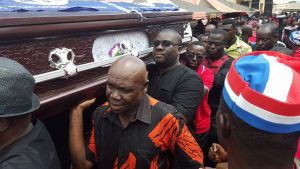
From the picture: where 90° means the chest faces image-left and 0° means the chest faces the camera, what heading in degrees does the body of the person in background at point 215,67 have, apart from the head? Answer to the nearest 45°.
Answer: approximately 45°

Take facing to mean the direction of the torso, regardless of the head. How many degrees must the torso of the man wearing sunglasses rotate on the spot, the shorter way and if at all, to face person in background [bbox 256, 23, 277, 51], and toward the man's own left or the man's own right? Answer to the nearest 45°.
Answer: approximately 180°

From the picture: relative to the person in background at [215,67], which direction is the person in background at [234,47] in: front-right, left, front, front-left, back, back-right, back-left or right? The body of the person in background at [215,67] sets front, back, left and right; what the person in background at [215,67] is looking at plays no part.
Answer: back-right

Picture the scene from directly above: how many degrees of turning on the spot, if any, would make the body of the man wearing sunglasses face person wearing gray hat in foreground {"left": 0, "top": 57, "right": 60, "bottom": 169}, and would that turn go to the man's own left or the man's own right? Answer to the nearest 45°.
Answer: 0° — they already face them

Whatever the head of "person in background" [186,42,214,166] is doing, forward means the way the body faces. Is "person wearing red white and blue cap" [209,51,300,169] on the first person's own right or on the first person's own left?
on the first person's own left

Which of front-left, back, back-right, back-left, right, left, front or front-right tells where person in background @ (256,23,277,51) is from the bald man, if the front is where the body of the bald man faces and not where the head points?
back
